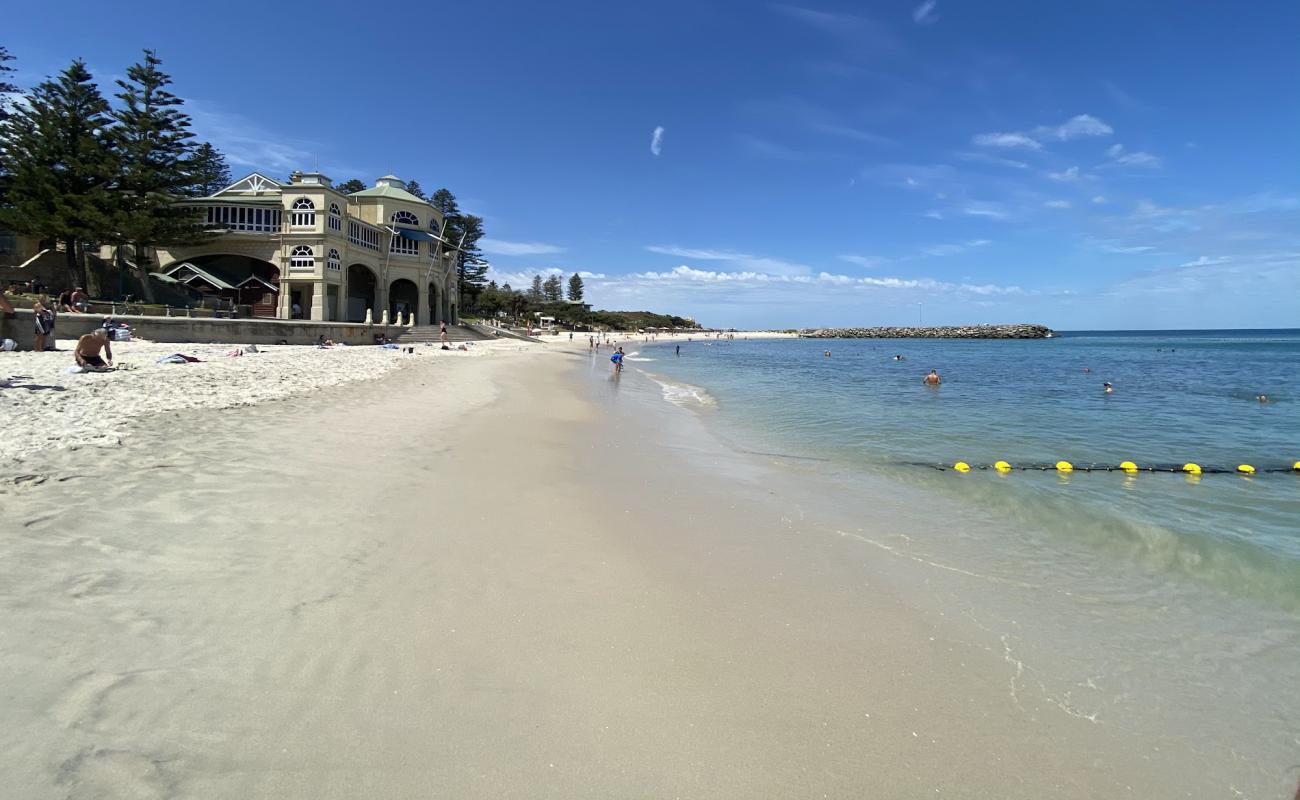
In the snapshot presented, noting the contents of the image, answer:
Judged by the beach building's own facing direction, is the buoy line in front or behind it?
in front

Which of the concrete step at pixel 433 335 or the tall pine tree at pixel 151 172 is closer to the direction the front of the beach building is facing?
the concrete step

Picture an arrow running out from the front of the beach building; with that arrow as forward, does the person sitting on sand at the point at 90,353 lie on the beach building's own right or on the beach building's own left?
on the beach building's own right

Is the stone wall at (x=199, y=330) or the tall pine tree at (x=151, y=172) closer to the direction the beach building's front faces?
the stone wall

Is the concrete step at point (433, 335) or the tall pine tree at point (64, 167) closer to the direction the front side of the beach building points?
the concrete step

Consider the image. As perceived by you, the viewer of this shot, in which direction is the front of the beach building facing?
facing the viewer and to the right of the viewer
